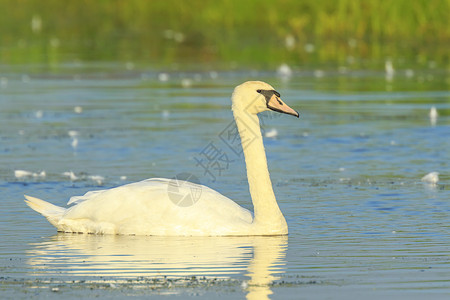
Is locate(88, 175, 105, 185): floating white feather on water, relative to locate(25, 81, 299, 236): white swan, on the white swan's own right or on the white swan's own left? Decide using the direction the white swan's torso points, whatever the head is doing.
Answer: on the white swan's own left

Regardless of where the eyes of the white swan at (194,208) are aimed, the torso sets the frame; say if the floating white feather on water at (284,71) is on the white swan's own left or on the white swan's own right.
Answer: on the white swan's own left

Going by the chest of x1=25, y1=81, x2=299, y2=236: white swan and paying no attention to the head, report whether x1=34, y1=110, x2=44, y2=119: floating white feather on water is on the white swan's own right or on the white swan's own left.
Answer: on the white swan's own left

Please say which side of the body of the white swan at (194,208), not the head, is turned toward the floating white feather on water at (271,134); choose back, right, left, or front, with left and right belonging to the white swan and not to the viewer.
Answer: left

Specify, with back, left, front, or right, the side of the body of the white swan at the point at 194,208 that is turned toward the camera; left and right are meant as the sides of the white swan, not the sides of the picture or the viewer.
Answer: right

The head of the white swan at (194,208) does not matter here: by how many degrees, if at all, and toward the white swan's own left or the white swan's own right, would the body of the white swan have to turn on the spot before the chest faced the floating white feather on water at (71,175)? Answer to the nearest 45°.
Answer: approximately 135° to the white swan's own left

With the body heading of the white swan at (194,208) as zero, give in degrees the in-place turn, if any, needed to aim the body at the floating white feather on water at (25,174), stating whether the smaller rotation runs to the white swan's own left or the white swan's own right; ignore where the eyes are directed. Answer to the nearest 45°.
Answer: approximately 135° to the white swan's own left

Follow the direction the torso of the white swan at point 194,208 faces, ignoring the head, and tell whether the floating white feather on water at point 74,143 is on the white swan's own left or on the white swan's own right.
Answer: on the white swan's own left
